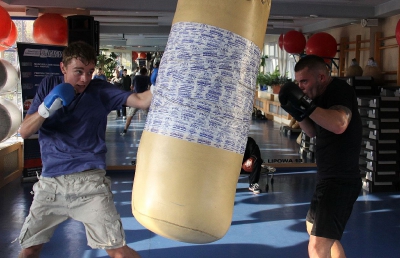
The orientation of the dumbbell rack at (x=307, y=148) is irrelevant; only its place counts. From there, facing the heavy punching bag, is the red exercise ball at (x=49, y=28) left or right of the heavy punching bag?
right

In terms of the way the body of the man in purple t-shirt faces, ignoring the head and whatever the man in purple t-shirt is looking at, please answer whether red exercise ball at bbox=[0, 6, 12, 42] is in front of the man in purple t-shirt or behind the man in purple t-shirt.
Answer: behind

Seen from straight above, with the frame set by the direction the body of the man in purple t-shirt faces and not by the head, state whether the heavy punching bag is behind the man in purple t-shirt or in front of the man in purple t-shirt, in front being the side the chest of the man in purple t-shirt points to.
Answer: in front

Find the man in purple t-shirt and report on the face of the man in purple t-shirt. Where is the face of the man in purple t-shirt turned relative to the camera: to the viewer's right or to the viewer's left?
to the viewer's right

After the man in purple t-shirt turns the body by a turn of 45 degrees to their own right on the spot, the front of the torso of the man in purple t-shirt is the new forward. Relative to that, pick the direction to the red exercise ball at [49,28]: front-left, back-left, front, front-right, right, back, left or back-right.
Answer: back-right

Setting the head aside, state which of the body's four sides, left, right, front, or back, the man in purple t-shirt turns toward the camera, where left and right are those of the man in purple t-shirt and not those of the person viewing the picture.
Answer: front
